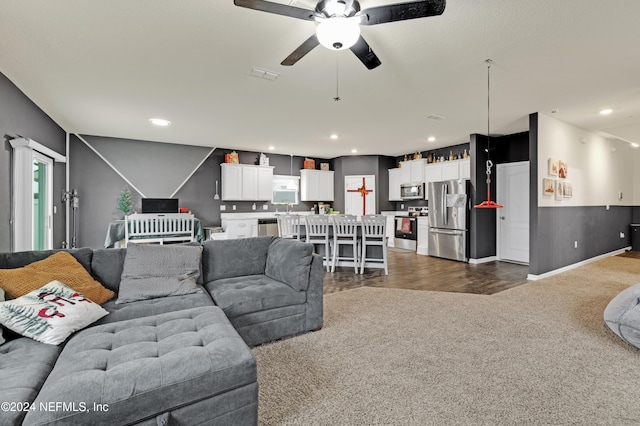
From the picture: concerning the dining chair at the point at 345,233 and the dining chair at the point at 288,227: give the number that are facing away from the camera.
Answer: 2

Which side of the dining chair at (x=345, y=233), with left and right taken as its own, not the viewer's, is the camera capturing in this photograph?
back

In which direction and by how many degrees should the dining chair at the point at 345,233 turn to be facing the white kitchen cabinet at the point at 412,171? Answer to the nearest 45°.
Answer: approximately 45° to its right

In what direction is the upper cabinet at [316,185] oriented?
toward the camera

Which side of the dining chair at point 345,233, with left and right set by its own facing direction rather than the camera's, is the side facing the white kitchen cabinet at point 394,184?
front

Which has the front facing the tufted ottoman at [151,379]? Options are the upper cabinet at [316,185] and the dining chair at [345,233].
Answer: the upper cabinet

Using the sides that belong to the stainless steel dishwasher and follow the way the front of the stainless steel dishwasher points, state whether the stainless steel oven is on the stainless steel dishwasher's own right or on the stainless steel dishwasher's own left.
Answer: on the stainless steel dishwasher's own left

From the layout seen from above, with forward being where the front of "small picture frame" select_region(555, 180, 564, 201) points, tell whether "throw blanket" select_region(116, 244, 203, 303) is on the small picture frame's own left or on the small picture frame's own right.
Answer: on the small picture frame's own right

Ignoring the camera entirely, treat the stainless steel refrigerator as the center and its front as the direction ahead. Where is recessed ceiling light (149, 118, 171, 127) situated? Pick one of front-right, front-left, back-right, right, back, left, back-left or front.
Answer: front

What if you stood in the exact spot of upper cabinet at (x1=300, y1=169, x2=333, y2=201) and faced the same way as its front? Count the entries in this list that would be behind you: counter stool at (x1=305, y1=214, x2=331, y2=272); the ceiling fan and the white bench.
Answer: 0

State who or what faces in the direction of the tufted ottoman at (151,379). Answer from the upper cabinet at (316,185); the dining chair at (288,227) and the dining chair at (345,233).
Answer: the upper cabinet

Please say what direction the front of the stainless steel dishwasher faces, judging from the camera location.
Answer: facing the viewer

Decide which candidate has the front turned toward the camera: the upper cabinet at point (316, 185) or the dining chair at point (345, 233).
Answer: the upper cabinet

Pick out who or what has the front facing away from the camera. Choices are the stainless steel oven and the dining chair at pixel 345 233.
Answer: the dining chair
